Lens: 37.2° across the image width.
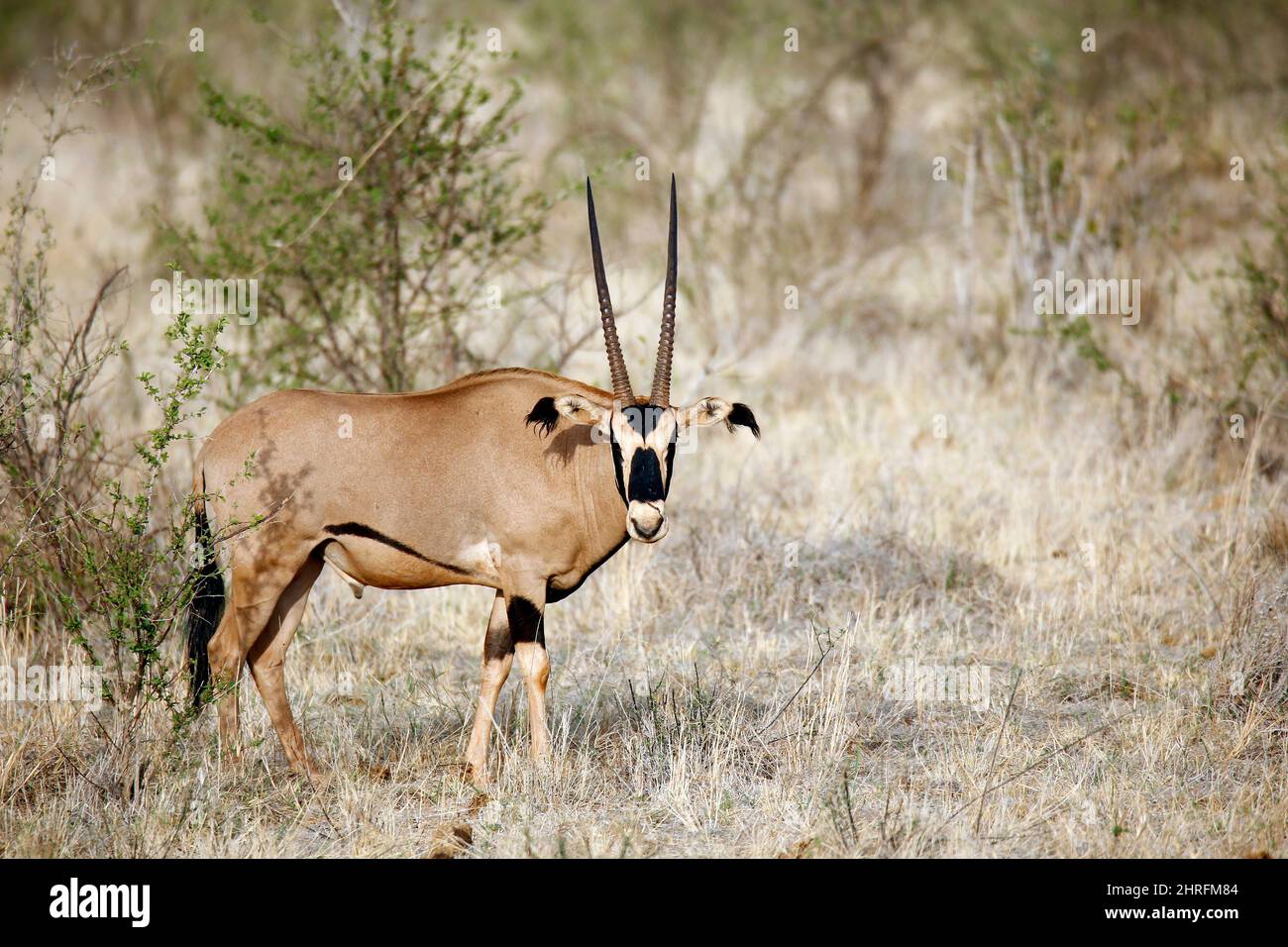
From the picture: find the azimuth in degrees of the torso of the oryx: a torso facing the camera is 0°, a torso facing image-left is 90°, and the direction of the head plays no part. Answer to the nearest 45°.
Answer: approximately 270°

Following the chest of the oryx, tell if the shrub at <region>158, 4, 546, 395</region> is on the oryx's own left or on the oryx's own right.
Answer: on the oryx's own left
